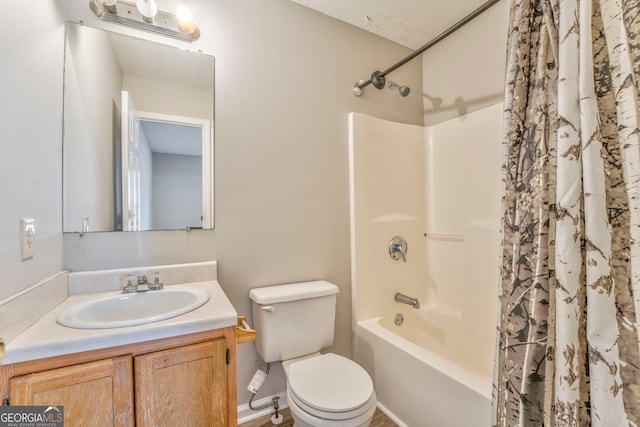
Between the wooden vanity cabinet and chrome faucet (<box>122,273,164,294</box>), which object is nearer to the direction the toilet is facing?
the wooden vanity cabinet

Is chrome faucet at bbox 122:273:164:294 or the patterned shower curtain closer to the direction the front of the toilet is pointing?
the patterned shower curtain

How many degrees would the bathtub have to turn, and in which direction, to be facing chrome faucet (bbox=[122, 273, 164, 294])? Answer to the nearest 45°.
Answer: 0° — it already faces it

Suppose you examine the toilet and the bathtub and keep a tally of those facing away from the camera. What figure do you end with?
0

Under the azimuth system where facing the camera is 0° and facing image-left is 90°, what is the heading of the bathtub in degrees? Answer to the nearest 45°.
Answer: approximately 45°

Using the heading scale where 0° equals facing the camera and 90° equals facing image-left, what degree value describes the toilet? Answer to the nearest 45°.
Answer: approximately 315°

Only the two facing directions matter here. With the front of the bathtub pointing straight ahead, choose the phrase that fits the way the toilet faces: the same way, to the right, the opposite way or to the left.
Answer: to the left

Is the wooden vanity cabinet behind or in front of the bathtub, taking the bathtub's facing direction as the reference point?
in front

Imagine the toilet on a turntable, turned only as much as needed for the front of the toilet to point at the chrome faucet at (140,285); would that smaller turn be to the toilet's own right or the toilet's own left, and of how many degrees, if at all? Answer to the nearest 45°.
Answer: approximately 135° to the toilet's own right

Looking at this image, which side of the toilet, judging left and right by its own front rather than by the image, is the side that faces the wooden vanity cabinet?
right

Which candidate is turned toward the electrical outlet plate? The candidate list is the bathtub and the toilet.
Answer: the bathtub

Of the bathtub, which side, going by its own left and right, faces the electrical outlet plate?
front

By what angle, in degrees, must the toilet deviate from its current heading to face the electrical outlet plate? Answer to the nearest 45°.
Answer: approximately 90° to its right

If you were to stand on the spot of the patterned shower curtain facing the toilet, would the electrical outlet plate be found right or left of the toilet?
left
